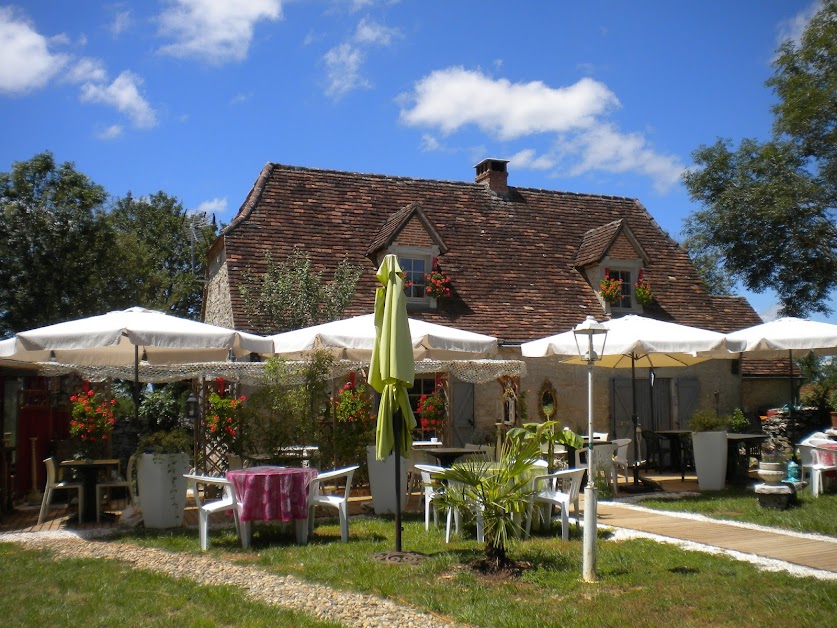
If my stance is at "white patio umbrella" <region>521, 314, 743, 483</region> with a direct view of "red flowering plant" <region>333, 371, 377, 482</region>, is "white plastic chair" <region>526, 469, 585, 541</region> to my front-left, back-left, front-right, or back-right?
front-left

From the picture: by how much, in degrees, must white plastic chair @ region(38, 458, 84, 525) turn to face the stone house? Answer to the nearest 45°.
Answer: approximately 45° to its left

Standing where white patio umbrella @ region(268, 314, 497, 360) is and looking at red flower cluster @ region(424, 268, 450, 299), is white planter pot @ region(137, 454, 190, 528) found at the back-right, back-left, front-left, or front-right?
back-left

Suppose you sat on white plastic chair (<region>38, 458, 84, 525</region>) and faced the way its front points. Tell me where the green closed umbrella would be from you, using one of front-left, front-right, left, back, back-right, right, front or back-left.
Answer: front-right

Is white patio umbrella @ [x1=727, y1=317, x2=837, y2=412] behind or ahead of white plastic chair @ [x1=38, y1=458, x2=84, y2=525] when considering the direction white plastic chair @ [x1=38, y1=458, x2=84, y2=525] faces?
ahead

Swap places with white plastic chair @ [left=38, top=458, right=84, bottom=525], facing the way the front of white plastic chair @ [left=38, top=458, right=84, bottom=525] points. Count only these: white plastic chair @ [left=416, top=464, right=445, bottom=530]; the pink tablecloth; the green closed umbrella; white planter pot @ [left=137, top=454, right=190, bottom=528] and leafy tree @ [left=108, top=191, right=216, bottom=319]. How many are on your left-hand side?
1

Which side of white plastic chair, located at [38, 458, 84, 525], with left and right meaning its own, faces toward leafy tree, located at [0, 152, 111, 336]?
left

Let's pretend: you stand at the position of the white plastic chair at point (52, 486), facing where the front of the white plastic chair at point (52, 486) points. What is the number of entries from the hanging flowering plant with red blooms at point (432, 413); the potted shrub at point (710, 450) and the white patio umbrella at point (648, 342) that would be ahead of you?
3

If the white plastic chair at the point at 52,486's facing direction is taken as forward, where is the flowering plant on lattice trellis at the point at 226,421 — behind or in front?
in front

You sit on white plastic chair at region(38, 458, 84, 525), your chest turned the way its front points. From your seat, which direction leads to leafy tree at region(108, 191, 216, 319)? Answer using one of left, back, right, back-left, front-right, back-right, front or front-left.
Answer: left

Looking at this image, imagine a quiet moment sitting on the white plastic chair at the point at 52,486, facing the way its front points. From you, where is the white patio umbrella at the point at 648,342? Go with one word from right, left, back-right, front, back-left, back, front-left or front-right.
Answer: front

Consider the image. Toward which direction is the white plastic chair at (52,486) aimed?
to the viewer's right

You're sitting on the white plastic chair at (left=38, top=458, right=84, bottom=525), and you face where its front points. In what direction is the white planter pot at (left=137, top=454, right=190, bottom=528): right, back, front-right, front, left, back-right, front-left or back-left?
front-right

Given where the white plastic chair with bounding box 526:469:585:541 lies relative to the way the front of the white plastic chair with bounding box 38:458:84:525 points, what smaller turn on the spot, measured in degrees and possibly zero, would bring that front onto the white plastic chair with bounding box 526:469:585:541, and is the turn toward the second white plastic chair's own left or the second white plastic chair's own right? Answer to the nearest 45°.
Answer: approximately 45° to the second white plastic chair's own right

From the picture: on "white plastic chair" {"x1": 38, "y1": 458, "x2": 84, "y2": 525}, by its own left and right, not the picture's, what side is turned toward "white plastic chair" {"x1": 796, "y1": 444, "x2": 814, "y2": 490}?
front

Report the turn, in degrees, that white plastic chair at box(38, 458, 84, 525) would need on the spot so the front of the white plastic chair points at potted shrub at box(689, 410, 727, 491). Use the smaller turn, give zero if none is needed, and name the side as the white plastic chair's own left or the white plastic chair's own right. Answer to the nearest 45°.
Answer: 0° — it already faces it

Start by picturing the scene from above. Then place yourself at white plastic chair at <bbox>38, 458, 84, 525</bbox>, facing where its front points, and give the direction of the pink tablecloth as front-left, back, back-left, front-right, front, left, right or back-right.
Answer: front-right
